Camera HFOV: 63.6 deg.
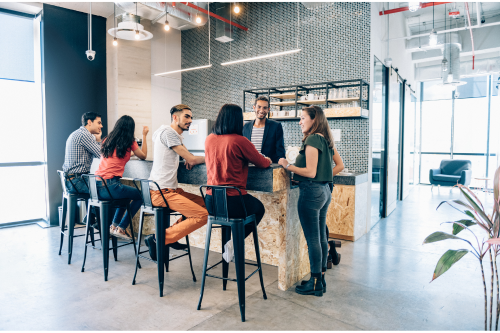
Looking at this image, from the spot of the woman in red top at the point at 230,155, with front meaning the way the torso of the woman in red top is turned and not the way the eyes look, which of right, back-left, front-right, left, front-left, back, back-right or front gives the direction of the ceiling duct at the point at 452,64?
front

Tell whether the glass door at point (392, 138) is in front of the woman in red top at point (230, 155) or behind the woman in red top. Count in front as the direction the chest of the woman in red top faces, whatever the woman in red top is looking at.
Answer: in front

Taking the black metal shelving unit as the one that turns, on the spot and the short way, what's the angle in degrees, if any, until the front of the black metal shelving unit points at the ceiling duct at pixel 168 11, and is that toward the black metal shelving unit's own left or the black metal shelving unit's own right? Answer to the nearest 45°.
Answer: approximately 45° to the black metal shelving unit's own right

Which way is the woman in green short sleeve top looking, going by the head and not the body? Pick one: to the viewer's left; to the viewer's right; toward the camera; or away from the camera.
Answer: to the viewer's left

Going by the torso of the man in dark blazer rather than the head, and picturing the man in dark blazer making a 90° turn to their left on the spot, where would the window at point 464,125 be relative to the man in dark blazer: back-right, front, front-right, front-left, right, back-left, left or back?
front-left

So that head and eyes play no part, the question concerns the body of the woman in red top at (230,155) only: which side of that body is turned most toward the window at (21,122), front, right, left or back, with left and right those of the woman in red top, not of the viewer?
left

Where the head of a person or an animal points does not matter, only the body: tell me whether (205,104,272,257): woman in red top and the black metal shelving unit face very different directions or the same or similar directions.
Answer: very different directions

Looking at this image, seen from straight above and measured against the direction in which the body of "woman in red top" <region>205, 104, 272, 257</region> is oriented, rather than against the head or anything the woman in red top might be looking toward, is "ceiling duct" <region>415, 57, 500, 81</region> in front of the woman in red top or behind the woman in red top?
in front

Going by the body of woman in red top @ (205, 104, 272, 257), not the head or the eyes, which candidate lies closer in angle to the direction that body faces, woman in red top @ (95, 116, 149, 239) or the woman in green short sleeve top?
the woman in green short sleeve top

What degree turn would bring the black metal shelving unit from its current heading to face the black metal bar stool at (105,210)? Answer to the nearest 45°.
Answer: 0° — it already faces it

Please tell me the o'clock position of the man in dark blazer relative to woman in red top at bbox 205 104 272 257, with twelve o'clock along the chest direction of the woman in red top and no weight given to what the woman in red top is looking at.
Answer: The man in dark blazer is roughly at 11 o'clock from the woman in red top.

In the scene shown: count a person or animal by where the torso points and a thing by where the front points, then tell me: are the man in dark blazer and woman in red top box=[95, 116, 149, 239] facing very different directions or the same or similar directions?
very different directions

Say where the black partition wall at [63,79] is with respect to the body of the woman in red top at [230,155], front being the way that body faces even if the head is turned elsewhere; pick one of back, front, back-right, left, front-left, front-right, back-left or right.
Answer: left

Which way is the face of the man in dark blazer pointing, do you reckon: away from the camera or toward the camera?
toward the camera

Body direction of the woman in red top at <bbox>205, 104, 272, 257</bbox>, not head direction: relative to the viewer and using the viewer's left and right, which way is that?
facing away from the viewer and to the right of the viewer

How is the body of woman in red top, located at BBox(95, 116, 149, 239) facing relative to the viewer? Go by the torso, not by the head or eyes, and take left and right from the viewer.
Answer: facing away from the viewer and to the right of the viewer

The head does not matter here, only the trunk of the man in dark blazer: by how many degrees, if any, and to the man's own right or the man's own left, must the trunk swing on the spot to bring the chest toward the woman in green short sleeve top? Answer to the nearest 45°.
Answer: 0° — they already face them

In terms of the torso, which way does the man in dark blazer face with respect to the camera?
toward the camera

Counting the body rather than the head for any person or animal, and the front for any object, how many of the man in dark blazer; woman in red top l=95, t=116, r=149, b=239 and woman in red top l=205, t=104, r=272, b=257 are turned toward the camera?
1
